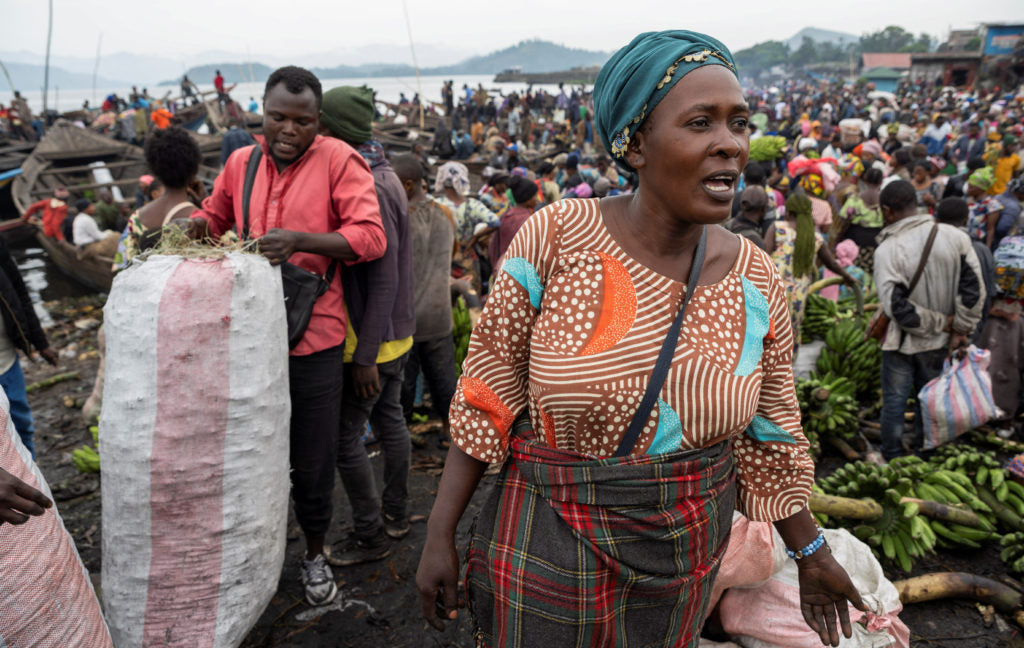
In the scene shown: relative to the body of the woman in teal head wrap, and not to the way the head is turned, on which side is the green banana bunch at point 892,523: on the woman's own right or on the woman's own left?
on the woman's own left

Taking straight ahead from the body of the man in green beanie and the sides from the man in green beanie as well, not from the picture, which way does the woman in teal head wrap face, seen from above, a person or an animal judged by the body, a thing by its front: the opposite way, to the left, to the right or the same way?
to the left

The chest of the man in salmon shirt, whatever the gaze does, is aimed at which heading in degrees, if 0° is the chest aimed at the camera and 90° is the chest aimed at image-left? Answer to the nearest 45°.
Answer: approximately 45°

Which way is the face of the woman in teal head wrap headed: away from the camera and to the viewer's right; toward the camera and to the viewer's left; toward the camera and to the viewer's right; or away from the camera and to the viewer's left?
toward the camera and to the viewer's right

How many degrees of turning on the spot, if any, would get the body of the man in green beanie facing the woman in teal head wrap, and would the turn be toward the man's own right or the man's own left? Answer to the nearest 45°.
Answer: approximately 90° to the man's own left

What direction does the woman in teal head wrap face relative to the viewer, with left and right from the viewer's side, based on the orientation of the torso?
facing the viewer and to the right of the viewer

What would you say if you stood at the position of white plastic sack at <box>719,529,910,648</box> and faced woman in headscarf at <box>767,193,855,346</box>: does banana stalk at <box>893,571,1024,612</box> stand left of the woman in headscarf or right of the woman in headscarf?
right

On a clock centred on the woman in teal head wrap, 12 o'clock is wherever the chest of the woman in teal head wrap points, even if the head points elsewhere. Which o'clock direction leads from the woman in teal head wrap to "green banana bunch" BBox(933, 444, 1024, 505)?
The green banana bunch is roughly at 9 o'clock from the woman in teal head wrap.

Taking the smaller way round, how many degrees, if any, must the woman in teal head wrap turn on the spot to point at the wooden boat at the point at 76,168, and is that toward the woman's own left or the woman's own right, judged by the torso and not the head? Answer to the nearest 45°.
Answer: approximately 180°

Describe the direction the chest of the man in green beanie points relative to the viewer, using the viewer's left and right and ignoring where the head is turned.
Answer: facing to the left of the viewer

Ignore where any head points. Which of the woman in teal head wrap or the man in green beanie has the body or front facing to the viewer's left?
the man in green beanie

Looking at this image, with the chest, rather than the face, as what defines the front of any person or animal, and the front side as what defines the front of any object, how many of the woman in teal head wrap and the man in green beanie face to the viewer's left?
1
